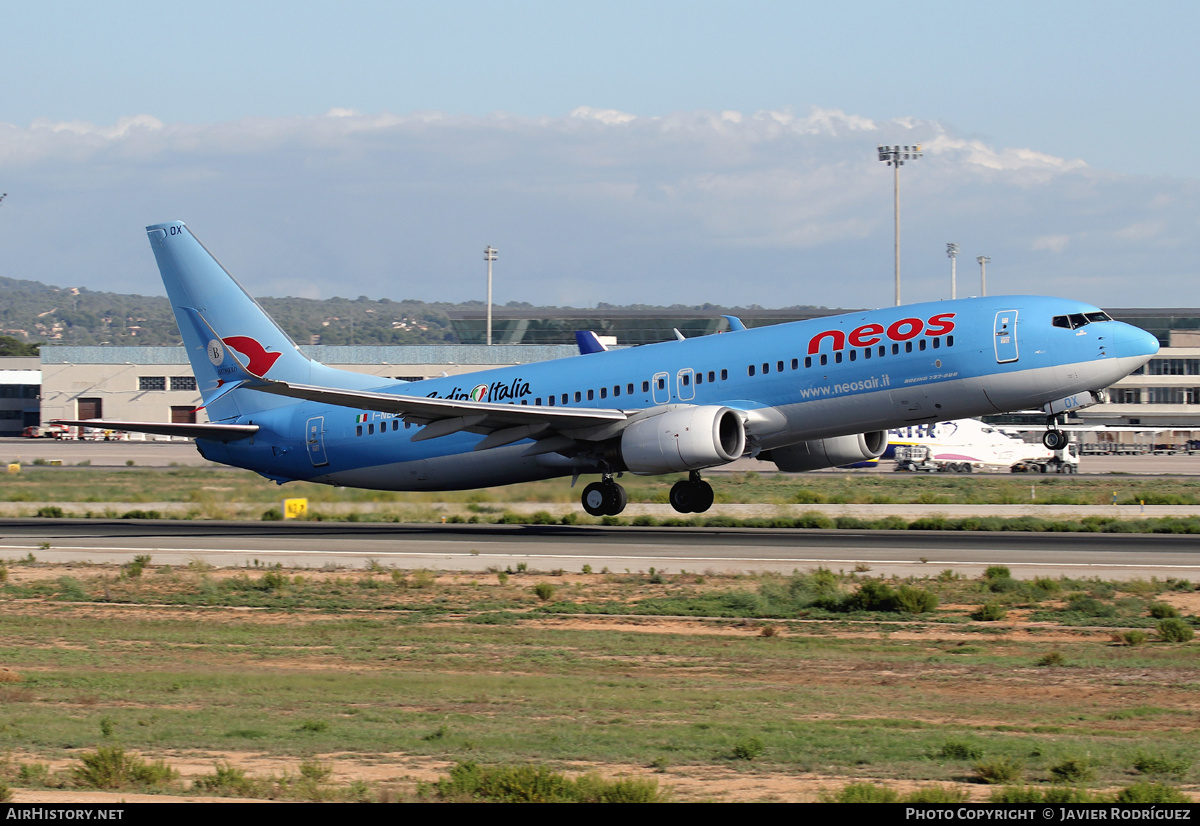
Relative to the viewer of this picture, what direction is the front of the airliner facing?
facing the viewer and to the right of the viewer
